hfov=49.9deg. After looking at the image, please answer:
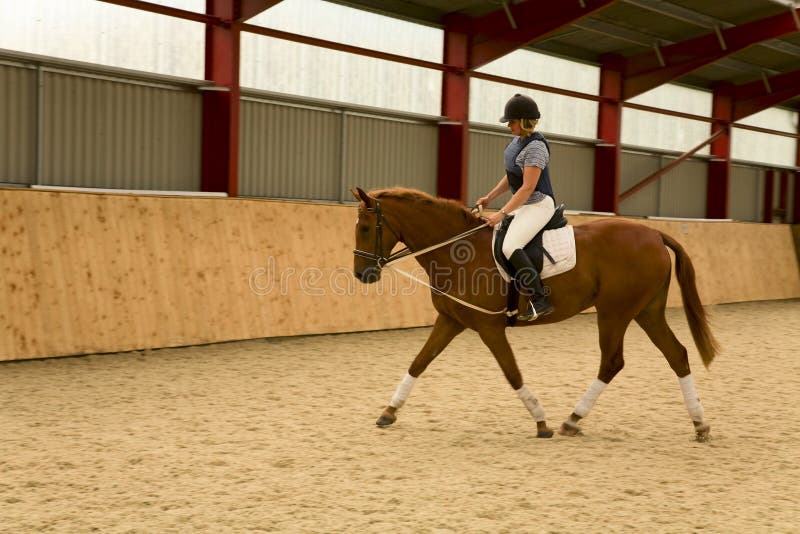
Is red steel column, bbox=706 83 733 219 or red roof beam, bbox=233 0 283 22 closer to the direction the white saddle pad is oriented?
the red roof beam

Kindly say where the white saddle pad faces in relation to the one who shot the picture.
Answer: facing to the left of the viewer

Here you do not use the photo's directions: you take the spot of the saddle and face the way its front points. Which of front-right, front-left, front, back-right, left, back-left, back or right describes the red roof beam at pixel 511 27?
right

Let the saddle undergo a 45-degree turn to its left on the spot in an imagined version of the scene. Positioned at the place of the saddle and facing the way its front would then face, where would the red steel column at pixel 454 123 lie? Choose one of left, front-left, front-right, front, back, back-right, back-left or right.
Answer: back-right

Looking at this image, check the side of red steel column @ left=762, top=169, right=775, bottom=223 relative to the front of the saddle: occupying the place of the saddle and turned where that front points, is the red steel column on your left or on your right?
on your right

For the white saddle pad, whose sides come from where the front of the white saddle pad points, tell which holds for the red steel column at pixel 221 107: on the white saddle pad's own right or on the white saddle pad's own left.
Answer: on the white saddle pad's own right

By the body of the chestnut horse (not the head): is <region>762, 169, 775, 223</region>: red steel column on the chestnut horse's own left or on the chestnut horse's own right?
on the chestnut horse's own right

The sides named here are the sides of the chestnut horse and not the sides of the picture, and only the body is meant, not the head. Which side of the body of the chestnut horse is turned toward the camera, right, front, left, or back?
left

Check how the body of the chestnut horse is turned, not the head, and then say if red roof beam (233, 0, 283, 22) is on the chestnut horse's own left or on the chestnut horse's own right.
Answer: on the chestnut horse's own right

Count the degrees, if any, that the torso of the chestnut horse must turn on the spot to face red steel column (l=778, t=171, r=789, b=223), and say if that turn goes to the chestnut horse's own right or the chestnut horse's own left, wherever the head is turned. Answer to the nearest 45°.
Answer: approximately 90° to the chestnut horse's own right

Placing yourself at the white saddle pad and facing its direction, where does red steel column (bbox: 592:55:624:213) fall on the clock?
The red steel column is roughly at 3 o'clock from the white saddle pad.

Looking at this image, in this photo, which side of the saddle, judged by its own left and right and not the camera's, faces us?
left

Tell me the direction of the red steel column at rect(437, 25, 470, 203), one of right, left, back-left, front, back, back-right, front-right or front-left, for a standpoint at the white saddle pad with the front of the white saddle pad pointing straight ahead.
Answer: right

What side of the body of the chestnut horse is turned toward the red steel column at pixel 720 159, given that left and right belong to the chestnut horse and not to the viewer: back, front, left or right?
right
